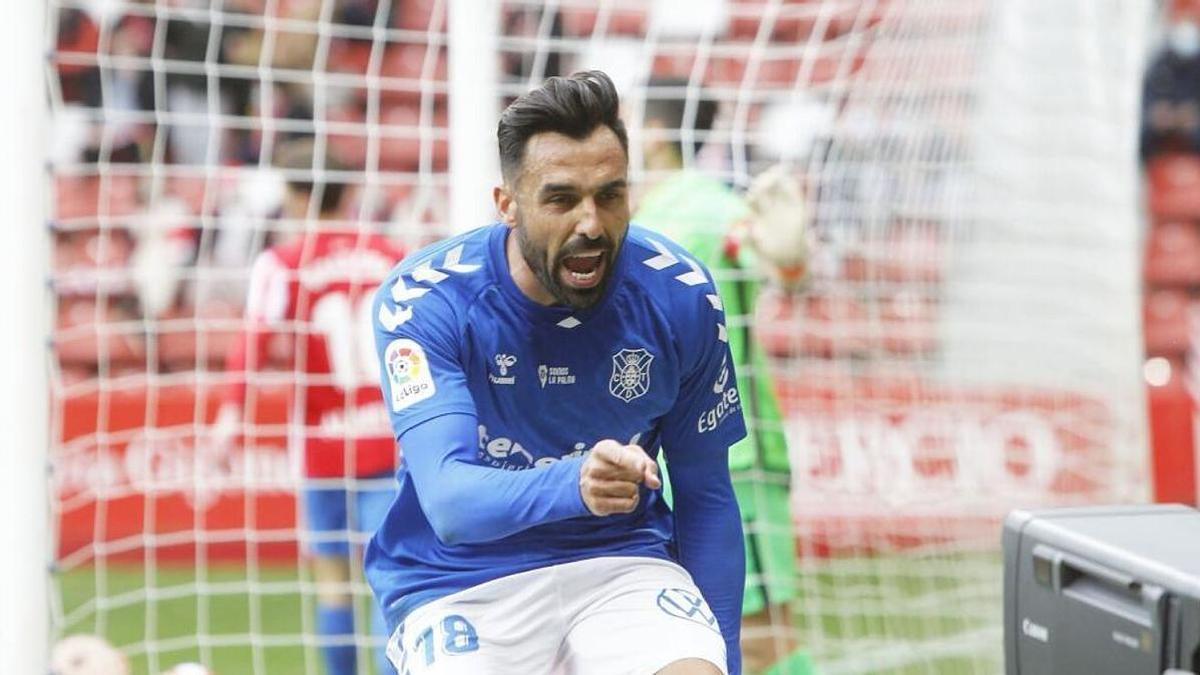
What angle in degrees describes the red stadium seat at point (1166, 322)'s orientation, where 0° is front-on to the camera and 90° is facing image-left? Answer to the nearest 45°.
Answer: approximately 0°

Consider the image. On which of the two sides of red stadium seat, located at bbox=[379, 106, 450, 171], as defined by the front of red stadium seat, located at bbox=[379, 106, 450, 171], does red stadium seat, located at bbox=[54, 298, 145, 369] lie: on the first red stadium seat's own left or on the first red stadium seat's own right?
on the first red stadium seat's own right

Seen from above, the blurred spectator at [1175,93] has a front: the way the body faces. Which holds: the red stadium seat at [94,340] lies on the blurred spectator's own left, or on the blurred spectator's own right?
on the blurred spectator's own right

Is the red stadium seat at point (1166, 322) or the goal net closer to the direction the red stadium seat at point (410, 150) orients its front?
the goal net

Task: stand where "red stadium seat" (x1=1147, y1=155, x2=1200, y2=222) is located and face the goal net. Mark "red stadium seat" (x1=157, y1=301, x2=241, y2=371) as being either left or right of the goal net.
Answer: right

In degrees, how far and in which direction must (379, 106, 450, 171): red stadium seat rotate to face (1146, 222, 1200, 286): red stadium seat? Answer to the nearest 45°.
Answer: approximately 90° to its left
